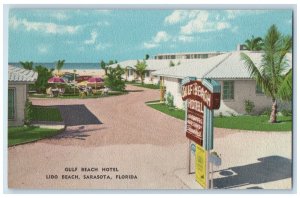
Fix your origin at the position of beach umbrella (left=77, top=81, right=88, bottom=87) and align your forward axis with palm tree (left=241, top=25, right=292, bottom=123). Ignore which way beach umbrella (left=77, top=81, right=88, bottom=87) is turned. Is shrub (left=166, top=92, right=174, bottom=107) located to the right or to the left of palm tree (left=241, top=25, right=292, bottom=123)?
left
